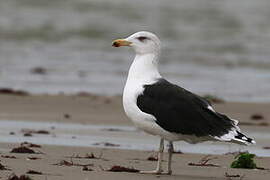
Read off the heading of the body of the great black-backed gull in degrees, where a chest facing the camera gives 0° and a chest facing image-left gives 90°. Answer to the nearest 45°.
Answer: approximately 90°

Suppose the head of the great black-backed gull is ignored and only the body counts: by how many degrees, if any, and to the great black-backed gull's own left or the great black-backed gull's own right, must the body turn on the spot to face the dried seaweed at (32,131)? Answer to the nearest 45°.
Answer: approximately 45° to the great black-backed gull's own right

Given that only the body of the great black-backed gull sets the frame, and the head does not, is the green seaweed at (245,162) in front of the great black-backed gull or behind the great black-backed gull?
behind

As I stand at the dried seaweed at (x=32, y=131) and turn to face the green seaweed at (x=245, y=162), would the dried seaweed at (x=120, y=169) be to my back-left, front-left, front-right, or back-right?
front-right

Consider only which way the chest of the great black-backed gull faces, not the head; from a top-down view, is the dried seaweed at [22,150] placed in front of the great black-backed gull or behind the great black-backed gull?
in front
